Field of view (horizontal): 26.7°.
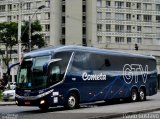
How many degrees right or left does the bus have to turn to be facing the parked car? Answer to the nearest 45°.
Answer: approximately 90° to its right

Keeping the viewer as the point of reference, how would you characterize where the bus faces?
facing the viewer and to the left of the viewer
